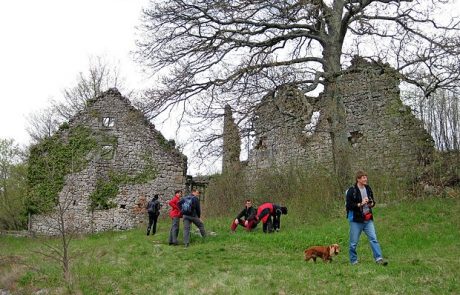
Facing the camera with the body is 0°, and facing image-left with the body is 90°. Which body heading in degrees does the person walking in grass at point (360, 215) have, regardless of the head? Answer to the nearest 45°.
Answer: approximately 315°

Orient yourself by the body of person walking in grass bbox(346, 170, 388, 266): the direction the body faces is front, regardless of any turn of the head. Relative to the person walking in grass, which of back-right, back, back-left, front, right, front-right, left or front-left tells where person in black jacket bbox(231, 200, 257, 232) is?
back

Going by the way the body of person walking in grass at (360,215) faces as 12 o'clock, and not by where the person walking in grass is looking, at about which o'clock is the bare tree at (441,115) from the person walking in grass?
The bare tree is roughly at 8 o'clock from the person walking in grass.

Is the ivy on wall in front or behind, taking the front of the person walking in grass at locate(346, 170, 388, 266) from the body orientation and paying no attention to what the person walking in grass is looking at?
behind
